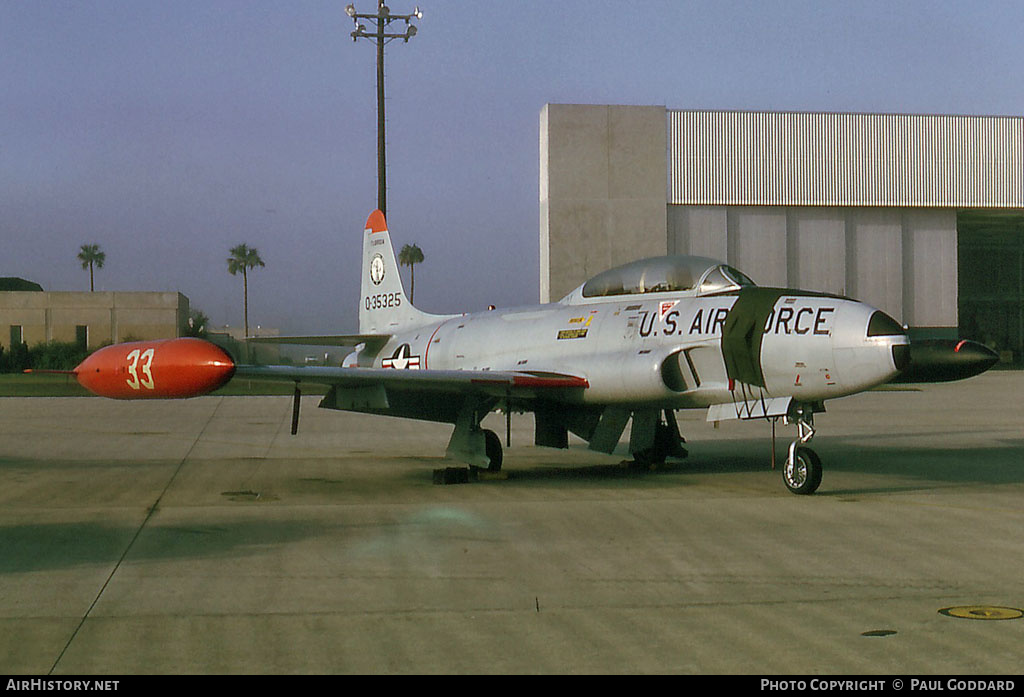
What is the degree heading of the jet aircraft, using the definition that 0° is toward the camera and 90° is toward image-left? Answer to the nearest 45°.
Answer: approximately 315°

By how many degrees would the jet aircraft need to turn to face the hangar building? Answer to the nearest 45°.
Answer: approximately 135° to its left

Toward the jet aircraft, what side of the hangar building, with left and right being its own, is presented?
front

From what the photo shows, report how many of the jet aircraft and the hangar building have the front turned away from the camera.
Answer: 0

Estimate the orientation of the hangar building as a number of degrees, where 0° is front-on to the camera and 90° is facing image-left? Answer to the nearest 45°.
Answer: approximately 0°
